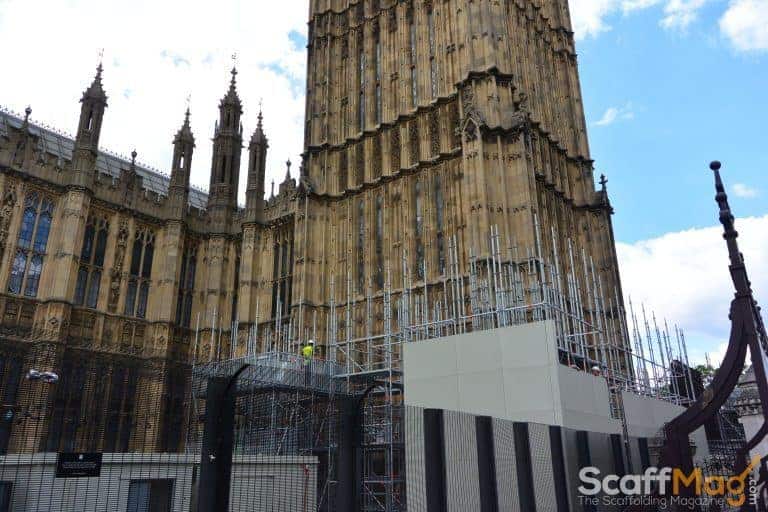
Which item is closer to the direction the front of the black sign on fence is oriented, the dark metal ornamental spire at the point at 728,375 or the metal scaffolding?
the dark metal ornamental spire

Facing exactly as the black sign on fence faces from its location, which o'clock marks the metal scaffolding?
The metal scaffolding is roughly at 8 o'clock from the black sign on fence.

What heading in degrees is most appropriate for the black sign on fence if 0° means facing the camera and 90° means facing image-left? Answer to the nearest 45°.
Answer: approximately 0°

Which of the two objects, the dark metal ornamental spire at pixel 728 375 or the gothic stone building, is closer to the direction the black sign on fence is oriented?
the dark metal ornamental spire

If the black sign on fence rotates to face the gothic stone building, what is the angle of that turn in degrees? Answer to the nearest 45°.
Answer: approximately 135° to its left

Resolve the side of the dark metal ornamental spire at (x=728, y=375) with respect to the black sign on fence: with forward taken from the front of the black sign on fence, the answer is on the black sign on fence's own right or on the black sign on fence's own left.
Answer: on the black sign on fence's own left
